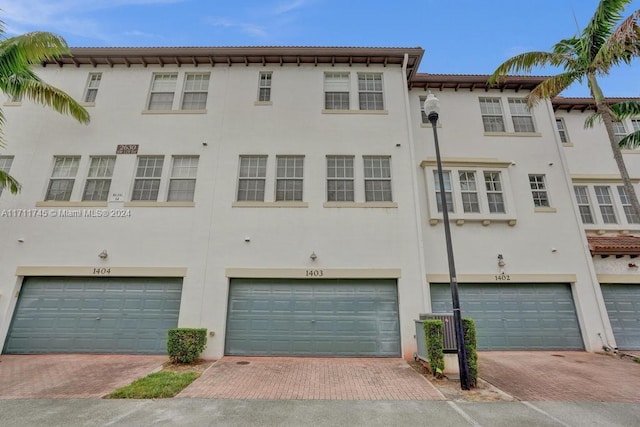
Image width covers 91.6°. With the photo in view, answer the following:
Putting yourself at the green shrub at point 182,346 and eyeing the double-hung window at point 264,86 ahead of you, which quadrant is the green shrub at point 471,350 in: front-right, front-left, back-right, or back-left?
front-right

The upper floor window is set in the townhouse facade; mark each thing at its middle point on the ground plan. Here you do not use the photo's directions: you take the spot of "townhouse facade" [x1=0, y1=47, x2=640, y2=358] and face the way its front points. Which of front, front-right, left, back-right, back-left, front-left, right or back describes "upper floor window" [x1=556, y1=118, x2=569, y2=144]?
left

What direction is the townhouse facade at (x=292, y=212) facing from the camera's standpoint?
toward the camera

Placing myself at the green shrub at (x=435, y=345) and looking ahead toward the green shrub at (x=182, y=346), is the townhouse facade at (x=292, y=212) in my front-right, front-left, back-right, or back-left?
front-right

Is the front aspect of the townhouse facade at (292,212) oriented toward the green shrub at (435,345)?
no

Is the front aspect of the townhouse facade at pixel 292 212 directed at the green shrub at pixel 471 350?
no

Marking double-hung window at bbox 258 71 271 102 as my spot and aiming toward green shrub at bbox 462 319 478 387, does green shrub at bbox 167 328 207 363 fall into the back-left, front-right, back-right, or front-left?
back-right

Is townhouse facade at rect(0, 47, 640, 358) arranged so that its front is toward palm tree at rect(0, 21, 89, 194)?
no

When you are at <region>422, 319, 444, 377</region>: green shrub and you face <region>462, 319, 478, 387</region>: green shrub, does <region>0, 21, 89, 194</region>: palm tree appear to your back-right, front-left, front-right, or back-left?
back-right

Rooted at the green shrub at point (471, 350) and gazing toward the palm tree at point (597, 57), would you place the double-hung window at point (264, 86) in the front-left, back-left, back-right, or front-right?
back-left
